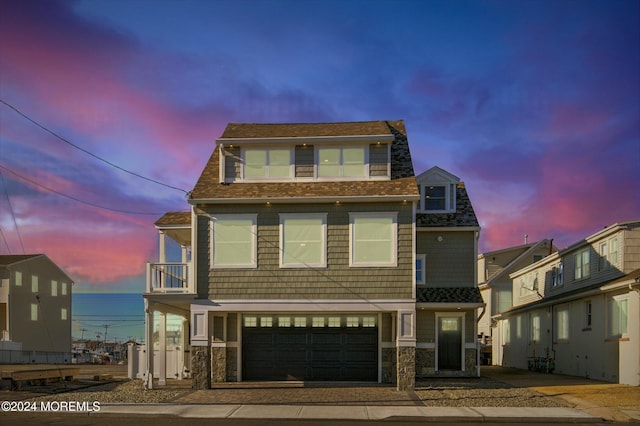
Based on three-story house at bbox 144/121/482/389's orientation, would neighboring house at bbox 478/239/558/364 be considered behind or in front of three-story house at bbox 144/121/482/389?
behind

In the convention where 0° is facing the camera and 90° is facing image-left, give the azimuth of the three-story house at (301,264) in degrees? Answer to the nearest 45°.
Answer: approximately 0°
